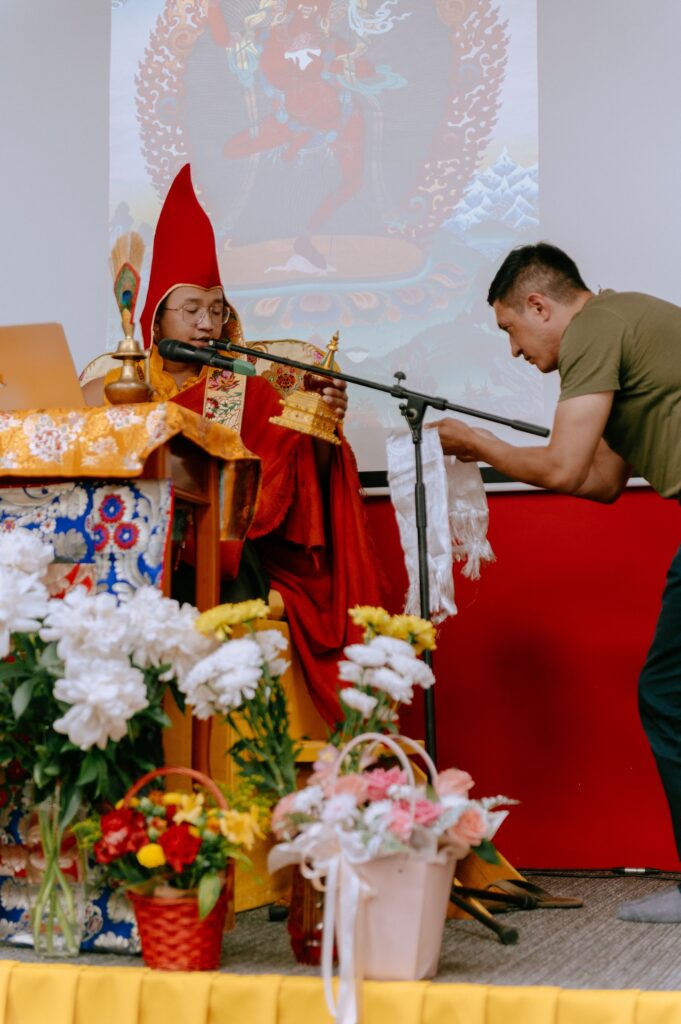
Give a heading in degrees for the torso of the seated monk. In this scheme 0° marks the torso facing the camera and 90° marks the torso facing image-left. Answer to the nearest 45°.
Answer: approximately 0°

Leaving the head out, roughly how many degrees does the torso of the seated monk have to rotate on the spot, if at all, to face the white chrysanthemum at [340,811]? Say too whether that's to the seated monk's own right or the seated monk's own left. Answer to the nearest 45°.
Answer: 0° — they already face it

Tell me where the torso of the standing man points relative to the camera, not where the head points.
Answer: to the viewer's left

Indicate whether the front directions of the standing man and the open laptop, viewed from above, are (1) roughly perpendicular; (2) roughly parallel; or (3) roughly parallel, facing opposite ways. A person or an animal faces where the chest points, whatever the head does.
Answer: roughly perpendicular

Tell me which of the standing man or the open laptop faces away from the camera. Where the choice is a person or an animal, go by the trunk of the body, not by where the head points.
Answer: the open laptop

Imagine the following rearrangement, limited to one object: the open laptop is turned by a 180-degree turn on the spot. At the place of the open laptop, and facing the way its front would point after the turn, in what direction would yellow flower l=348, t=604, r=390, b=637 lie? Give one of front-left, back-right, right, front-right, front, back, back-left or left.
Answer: front-left

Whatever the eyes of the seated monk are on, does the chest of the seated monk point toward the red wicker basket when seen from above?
yes

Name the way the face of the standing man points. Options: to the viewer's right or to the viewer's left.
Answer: to the viewer's left

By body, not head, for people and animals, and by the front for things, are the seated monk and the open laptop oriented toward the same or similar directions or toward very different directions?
very different directions

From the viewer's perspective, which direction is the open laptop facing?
away from the camera
